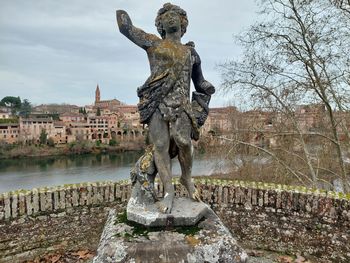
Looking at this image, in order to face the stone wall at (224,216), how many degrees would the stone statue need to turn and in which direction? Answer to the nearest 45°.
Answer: approximately 135° to its left

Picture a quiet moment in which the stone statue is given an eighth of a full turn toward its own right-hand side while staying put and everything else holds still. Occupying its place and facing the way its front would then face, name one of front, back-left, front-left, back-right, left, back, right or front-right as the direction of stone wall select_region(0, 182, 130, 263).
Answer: right

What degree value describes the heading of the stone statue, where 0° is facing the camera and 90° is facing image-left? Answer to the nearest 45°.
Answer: approximately 0°
